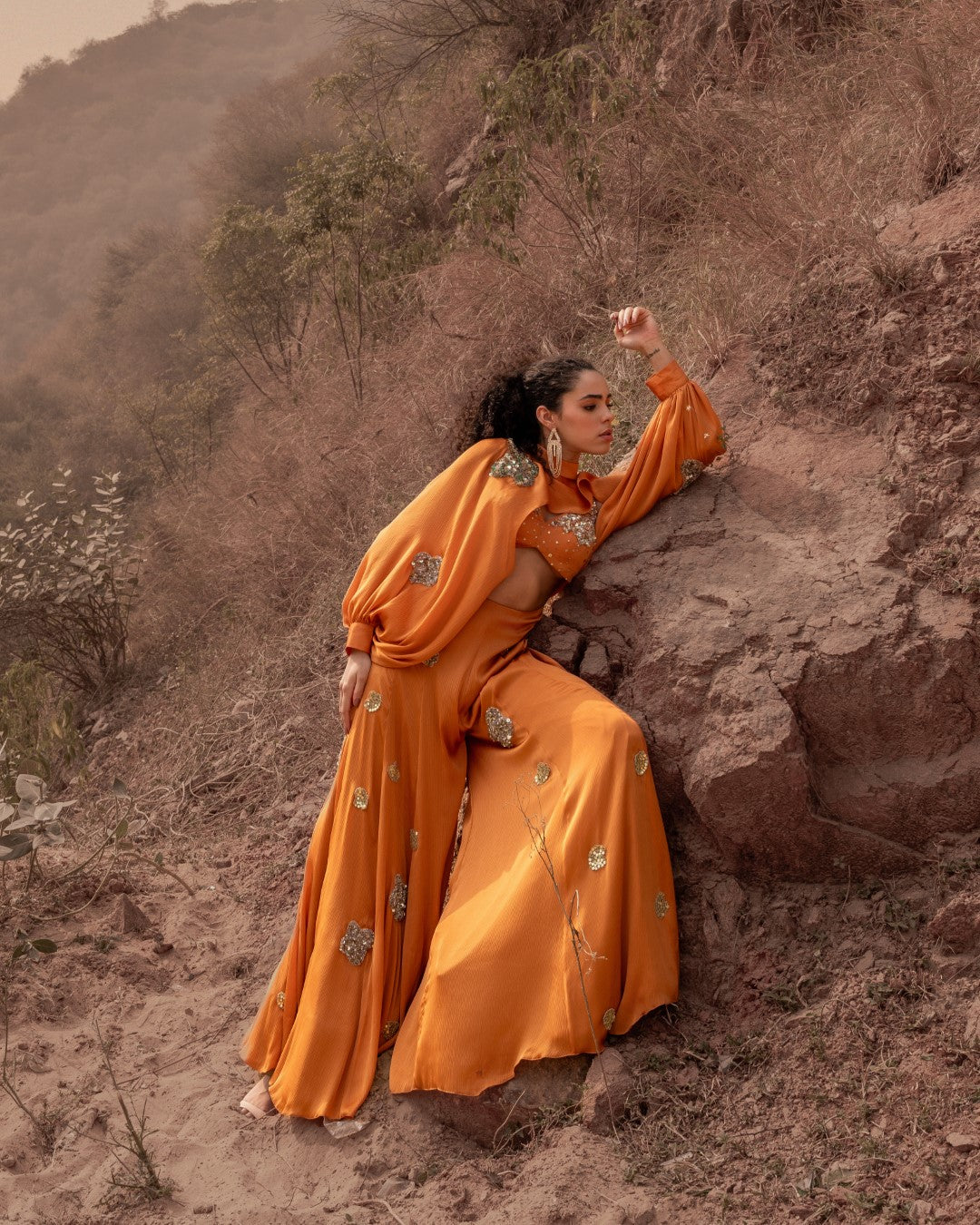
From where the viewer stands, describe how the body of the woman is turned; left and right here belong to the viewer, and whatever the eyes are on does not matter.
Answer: facing the viewer and to the right of the viewer
